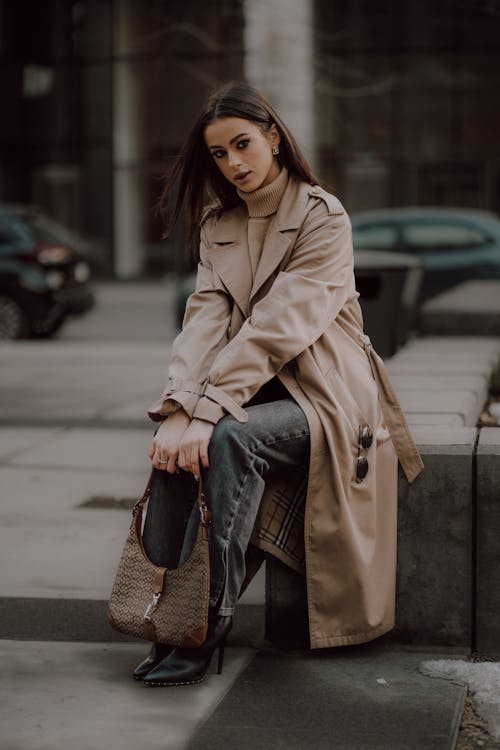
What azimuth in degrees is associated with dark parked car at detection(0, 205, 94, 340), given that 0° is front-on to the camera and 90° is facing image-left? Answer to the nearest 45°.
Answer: approximately 135°

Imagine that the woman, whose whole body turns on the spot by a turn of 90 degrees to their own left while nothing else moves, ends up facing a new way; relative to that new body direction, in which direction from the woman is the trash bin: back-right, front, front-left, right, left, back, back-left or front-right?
back-left

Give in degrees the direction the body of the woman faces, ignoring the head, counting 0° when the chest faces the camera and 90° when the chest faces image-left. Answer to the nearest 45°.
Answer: approximately 45°

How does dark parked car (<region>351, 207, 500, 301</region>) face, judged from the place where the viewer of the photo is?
facing to the left of the viewer

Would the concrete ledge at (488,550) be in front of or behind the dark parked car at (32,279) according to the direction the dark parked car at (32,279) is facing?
behind

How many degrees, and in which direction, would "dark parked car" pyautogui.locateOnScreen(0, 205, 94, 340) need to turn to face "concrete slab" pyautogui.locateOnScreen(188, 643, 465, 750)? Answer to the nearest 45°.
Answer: approximately 135° to its left

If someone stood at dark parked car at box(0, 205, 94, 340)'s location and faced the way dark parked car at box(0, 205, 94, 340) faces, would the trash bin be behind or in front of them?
behind

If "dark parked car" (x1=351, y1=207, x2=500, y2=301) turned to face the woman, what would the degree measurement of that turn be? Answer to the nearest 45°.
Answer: approximately 90° to its left
